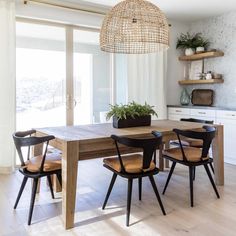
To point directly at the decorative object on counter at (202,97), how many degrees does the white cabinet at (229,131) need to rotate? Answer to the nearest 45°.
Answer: approximately 90° to its right

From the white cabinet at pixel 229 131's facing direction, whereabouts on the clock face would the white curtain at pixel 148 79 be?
The white curtain is roughly at 2 o'clock from the white cabinet.

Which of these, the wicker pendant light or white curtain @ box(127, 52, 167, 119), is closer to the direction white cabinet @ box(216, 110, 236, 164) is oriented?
the wicker pendant light

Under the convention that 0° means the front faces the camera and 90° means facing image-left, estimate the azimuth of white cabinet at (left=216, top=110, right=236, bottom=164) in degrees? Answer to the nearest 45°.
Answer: approximately 45°

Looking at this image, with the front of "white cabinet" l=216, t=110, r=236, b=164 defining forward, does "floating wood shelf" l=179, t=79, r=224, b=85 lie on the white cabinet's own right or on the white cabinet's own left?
on the white cabinet's own right

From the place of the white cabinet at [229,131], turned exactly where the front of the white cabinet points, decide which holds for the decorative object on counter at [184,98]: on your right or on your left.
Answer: on your right

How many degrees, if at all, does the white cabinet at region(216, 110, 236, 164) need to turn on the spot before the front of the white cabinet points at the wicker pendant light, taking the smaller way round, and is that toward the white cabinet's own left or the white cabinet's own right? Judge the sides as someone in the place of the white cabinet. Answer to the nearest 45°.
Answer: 0° — it already faces it

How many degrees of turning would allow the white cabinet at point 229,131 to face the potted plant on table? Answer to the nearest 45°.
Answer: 0° — it already faces it
